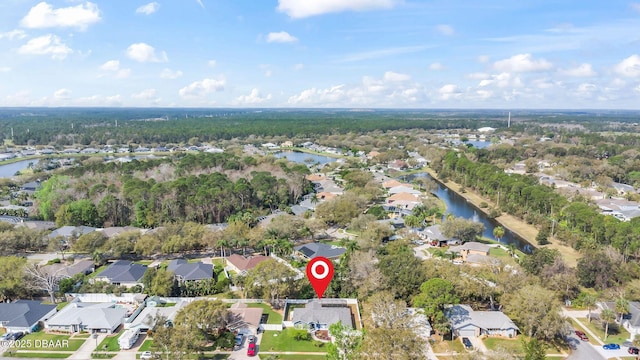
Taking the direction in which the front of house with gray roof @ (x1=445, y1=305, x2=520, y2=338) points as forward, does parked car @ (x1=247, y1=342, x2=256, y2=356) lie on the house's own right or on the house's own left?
on the house's own right

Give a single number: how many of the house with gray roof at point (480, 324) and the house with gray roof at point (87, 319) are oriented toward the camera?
2

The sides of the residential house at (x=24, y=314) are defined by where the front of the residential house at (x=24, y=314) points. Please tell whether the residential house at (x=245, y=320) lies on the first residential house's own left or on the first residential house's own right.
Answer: on the first residential house's own left

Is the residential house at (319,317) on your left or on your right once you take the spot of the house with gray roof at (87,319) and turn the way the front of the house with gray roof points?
on your left

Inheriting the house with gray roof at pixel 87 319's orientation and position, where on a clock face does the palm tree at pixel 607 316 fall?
The palm tree is roughly at 10 o'clock from the house with gray roof.

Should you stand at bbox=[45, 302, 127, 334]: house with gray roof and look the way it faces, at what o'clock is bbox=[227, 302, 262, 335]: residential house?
The residential house is roughly at 10 o'clock from the house with gray roof.

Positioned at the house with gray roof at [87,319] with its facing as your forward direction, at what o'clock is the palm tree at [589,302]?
The palm tree is roughly at 10 o'clock from the house with gray roof.

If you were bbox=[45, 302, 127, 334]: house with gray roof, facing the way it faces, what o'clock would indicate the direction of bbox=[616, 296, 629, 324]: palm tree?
The palm tree is roughly at 10 o'clock from the house with gray roof.

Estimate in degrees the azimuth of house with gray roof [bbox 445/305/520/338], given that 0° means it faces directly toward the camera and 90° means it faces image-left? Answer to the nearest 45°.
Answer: approximately 0°

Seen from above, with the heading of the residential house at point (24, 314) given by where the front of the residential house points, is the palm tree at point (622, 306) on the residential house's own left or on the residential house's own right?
on the residential house's own left

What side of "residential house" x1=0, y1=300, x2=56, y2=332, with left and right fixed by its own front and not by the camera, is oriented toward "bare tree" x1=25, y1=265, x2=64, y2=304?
back

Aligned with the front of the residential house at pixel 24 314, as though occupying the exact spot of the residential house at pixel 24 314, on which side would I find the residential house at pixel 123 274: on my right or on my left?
on my left

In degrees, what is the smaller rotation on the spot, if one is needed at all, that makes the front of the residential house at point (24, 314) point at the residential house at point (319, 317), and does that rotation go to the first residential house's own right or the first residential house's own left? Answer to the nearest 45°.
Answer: approximately 45° to the first residential house's own left

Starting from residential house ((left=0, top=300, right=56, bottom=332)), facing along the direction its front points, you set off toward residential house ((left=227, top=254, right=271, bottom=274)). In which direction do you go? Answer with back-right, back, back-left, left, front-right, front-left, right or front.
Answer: left

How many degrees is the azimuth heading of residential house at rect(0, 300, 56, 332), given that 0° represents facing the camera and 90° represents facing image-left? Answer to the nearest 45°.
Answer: approximately 0°
